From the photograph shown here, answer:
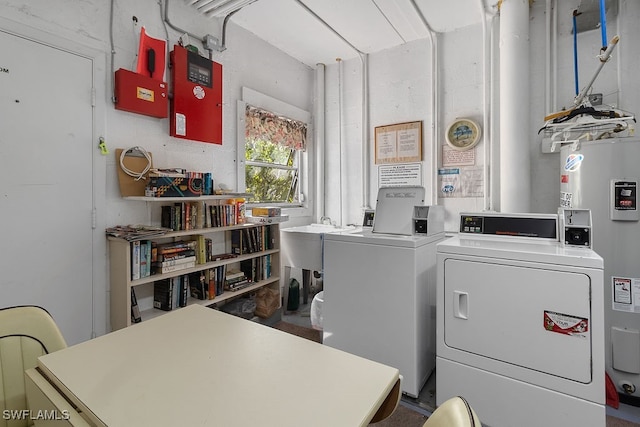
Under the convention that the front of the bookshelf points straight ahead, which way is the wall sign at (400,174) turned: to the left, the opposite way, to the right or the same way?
to the right

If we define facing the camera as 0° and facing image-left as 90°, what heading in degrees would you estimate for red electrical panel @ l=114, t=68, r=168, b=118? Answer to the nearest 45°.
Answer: approximately 315°

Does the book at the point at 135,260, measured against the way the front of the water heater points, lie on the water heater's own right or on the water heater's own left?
on the water heater's own right

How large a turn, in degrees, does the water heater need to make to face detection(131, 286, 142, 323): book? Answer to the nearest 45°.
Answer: approximately 45° to its right

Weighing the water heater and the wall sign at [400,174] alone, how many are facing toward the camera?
2

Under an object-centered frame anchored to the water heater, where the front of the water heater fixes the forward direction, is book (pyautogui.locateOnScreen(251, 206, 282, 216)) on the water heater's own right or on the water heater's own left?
on the water heater's own right
